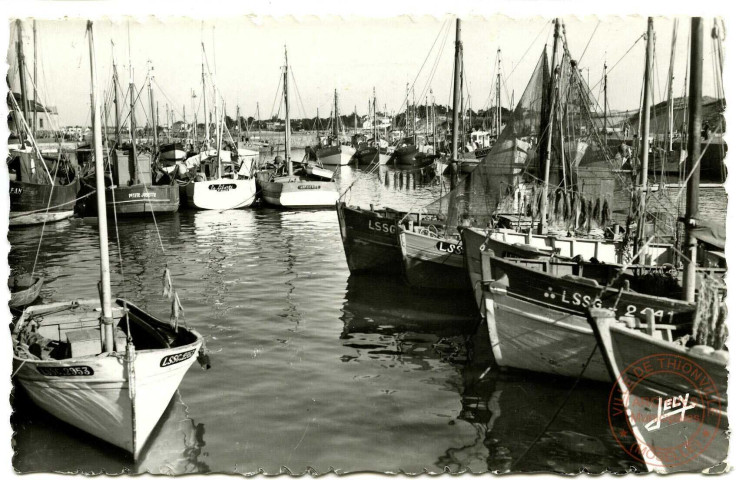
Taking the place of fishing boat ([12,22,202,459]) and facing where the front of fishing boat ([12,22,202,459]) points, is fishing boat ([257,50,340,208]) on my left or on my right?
on my left

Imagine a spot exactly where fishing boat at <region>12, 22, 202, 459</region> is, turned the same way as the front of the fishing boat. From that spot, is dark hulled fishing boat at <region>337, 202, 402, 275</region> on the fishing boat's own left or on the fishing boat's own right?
on the fishing boat's own left
